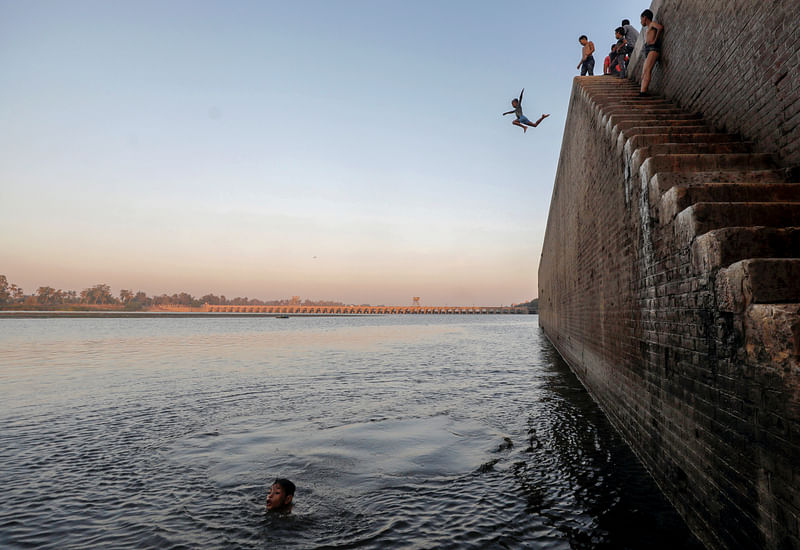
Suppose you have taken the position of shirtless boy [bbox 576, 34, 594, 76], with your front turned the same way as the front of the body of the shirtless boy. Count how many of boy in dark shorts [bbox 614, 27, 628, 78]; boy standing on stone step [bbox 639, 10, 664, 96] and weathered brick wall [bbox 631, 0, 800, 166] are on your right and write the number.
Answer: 0

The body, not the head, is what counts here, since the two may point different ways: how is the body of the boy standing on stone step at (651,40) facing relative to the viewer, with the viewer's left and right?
facing to the left of the viewer

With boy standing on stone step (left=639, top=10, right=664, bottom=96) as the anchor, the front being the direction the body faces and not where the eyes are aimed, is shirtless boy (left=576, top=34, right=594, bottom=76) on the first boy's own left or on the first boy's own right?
on the first boy's own right

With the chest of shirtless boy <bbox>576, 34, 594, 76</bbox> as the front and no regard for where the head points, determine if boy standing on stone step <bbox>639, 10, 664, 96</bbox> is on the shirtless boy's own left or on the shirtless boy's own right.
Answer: on the shirtless boy's own left

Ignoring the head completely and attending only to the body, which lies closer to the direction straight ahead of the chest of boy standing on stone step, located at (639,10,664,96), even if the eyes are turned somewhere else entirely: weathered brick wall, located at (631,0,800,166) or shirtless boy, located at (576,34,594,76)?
the shirtless boy

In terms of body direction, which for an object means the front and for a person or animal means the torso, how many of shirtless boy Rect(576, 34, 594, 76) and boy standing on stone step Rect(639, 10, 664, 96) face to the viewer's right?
0

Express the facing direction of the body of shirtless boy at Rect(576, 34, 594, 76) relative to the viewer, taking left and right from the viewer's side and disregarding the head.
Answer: facing the viewer and to the left of the viewer
